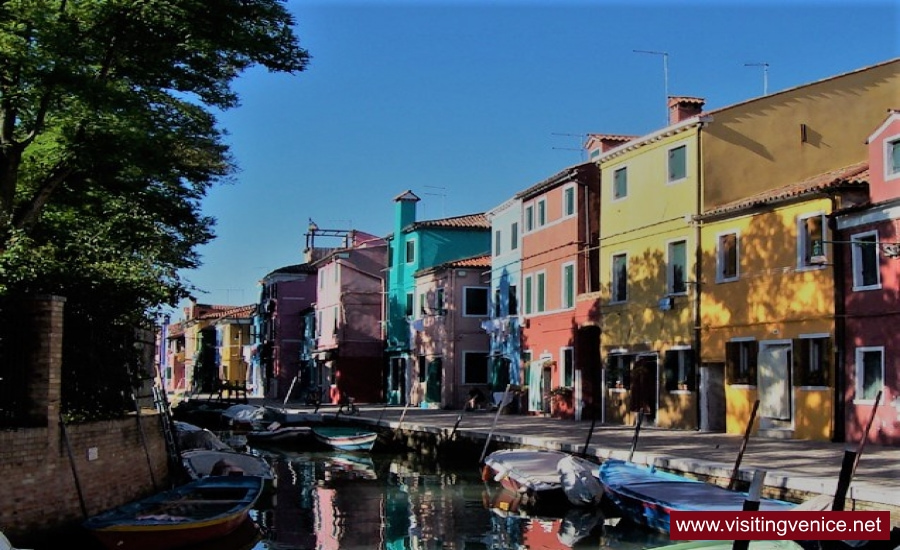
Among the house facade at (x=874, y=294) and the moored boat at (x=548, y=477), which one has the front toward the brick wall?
the house facade

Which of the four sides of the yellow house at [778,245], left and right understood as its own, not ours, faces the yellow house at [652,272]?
right

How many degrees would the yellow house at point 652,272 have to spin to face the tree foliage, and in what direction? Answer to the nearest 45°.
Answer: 0° — it already faces it

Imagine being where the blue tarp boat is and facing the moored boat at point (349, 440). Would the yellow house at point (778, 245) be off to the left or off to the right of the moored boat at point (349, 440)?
right

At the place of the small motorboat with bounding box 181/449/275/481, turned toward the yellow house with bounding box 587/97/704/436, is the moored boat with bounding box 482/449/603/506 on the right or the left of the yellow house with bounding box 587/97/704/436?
right

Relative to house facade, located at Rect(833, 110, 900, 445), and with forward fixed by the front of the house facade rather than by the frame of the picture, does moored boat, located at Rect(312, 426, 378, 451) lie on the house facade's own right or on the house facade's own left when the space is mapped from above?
on the house facade's own right

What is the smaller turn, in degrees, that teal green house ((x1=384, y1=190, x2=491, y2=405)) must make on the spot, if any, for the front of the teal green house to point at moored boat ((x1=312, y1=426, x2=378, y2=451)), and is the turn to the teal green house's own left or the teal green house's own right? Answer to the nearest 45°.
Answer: approximately 45° to the teal green house's own left

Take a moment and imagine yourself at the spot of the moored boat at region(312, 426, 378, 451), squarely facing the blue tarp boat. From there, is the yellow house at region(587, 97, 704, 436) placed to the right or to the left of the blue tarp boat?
left

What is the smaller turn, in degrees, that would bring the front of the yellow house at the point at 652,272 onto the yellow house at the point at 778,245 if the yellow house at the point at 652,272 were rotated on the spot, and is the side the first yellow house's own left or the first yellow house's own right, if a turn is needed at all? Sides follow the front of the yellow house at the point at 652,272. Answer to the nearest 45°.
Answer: approximately 90° to the first yellow house's own left

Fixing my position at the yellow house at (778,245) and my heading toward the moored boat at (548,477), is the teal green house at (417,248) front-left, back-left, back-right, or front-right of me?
back-right

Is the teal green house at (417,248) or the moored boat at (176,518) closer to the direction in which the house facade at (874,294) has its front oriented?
the moored boat
